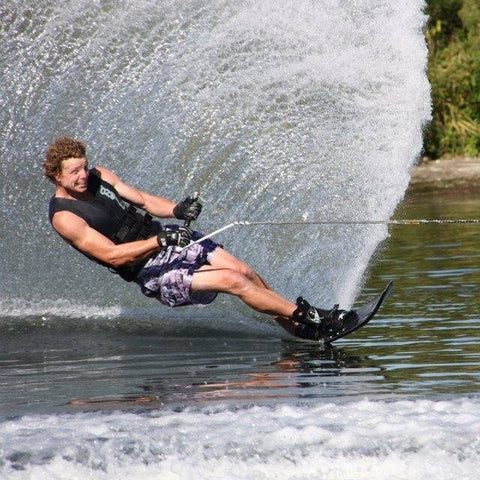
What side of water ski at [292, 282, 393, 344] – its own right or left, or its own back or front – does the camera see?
right
